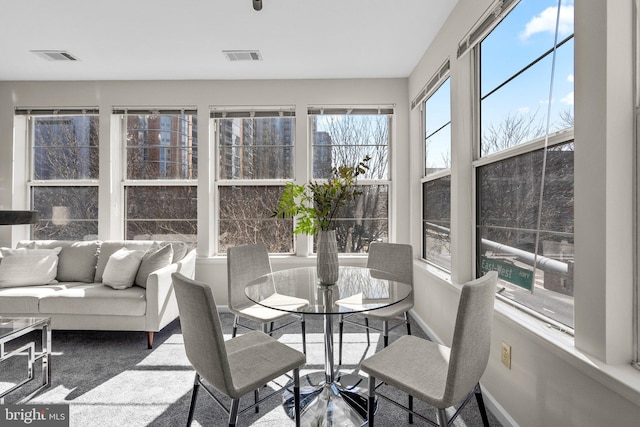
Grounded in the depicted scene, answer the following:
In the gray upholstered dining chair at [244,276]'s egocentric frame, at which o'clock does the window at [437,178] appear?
The window is roughly at 10 o'clock from the gray upholstered dining chair.

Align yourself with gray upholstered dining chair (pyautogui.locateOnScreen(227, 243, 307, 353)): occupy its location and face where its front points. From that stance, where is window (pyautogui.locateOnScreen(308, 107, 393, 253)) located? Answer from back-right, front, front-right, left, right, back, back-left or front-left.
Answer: left

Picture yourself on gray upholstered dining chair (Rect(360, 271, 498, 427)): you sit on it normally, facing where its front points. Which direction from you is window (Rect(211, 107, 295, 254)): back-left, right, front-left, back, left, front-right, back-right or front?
front

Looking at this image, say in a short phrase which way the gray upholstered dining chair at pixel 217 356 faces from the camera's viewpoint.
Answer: facing away from the viewer and to the right of the viewer

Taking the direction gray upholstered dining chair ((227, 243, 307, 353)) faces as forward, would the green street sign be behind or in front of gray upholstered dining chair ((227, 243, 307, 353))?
in front

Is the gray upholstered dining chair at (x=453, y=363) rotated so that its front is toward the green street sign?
no

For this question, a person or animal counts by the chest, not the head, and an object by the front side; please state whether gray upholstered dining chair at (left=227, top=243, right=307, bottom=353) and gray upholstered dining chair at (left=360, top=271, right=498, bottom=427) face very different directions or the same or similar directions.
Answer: very different directions

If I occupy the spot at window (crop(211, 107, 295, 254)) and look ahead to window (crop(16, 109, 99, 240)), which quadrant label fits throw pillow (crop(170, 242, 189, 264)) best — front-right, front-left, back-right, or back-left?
front-left

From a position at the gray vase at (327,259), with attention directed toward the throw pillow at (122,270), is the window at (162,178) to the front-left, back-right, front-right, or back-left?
front-right

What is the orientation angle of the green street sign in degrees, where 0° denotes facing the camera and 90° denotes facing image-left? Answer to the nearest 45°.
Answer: approximately 45°

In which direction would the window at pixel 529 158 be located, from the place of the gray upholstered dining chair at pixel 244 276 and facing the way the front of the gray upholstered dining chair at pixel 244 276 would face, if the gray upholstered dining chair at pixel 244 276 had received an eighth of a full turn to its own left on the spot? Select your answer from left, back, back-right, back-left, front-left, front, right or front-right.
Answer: front-right

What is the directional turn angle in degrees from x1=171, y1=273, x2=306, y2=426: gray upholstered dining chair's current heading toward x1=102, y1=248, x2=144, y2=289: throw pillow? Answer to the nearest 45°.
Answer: approximately 90° to its left

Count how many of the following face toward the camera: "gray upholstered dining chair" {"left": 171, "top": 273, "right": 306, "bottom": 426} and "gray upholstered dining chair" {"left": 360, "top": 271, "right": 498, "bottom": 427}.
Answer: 0

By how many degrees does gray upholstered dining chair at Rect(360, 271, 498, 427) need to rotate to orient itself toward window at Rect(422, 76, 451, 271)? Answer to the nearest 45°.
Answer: approximately 45° to its right

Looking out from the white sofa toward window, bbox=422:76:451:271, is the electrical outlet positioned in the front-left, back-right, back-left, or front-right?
front-right

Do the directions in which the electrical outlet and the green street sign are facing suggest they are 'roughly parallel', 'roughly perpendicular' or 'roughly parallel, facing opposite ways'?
roughly parallel

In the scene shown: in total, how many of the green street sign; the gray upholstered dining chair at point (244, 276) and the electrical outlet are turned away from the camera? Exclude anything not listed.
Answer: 0

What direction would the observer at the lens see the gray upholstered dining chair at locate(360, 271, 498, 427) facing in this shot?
facing away from the viewer and to the left of the viewer
